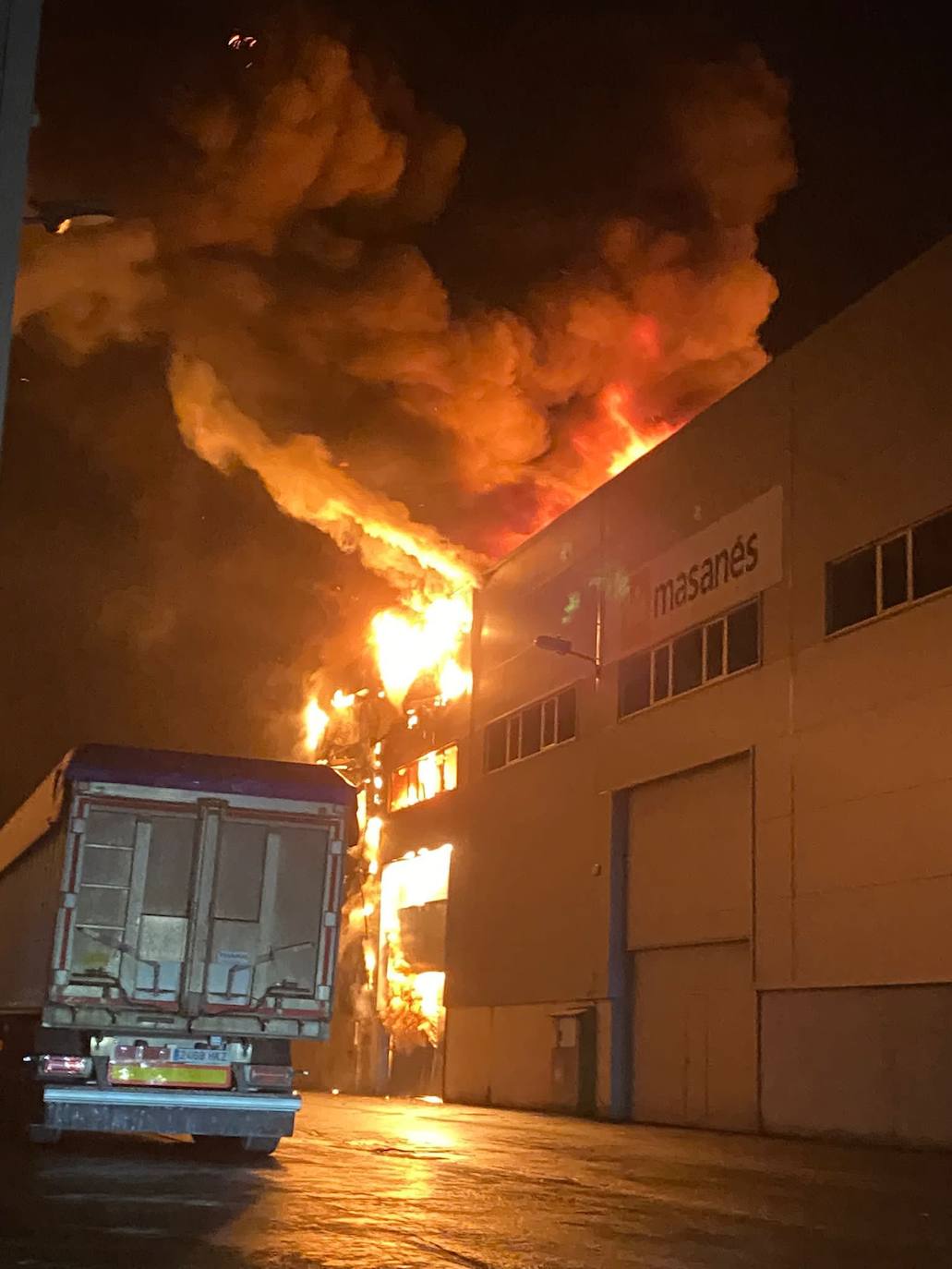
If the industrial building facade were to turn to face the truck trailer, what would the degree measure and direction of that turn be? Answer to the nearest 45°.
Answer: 0° — it already faces it

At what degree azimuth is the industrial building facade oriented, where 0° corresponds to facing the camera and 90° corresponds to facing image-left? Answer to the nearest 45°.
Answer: approximately 45°

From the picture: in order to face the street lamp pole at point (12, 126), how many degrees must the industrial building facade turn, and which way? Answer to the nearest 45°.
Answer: approximately 45° to its left
